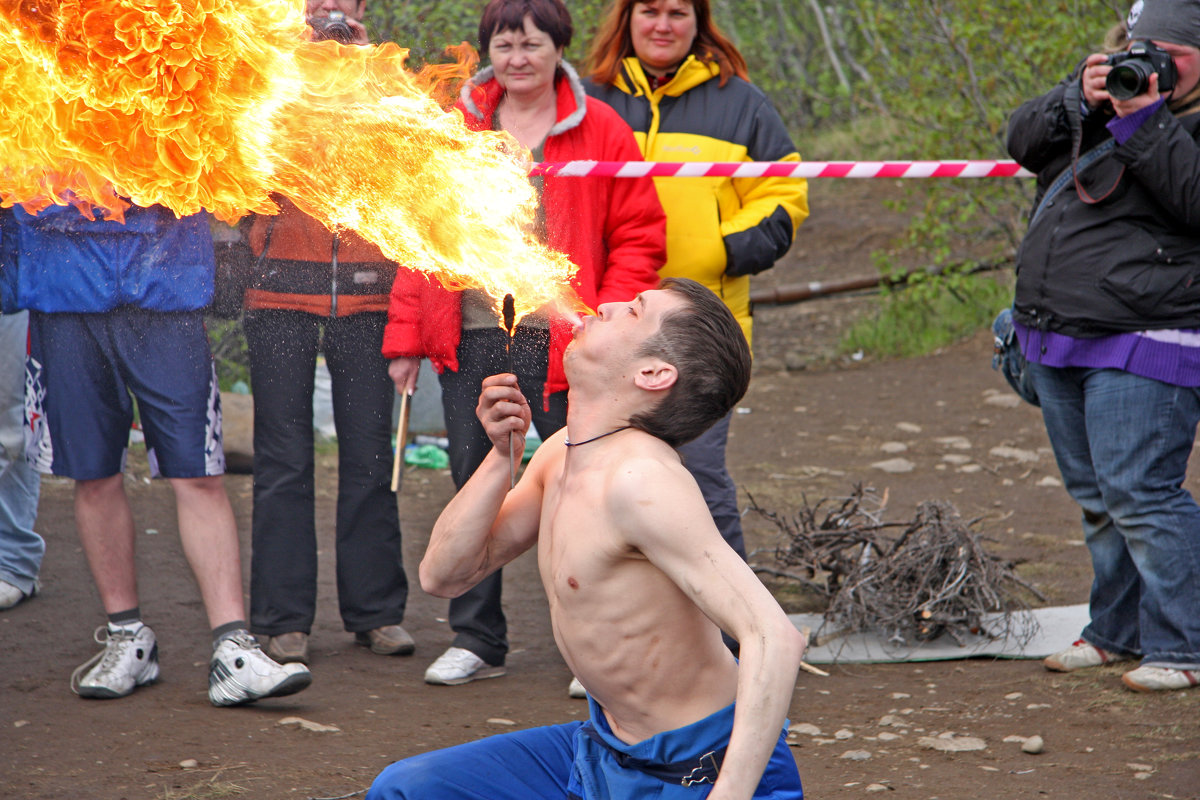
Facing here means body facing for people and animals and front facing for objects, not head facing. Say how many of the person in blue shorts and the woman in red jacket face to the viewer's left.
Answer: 0

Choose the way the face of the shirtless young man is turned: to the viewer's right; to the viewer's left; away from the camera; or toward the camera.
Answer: to the viewer's left

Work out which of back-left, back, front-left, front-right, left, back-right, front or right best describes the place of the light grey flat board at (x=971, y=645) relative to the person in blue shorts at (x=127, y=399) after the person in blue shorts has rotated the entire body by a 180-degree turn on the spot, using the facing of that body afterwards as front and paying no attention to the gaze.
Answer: right

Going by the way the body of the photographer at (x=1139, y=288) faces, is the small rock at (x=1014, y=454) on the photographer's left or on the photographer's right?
on the photographer's right

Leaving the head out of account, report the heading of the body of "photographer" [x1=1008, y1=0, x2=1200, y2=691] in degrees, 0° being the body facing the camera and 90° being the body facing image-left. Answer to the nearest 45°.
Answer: approximately 45°

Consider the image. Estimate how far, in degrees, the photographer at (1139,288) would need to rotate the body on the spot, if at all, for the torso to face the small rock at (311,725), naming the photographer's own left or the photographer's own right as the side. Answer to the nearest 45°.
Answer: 0° — they already face it
